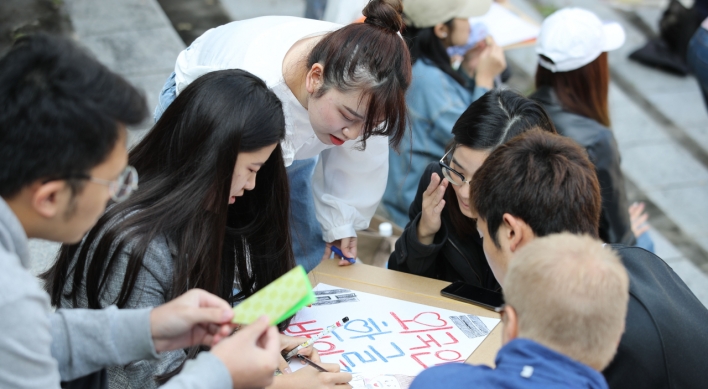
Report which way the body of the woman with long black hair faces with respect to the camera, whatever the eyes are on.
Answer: to the viewer's right

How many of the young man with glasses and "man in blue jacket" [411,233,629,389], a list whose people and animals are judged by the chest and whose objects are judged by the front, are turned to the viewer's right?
1

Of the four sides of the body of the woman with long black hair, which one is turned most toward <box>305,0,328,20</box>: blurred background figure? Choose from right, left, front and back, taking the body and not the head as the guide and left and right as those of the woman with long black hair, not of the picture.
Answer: left

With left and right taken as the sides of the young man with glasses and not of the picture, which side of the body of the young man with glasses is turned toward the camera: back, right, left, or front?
right

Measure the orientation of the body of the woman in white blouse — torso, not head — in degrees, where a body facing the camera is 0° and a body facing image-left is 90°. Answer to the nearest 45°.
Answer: approximately 315°

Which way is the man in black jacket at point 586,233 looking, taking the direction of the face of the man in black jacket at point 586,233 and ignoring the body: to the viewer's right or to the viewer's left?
to the viewer's left

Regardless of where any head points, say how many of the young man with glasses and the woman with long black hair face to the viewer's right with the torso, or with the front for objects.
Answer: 2

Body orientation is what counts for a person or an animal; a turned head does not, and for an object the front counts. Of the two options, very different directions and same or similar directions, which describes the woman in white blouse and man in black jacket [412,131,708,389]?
very different directions
